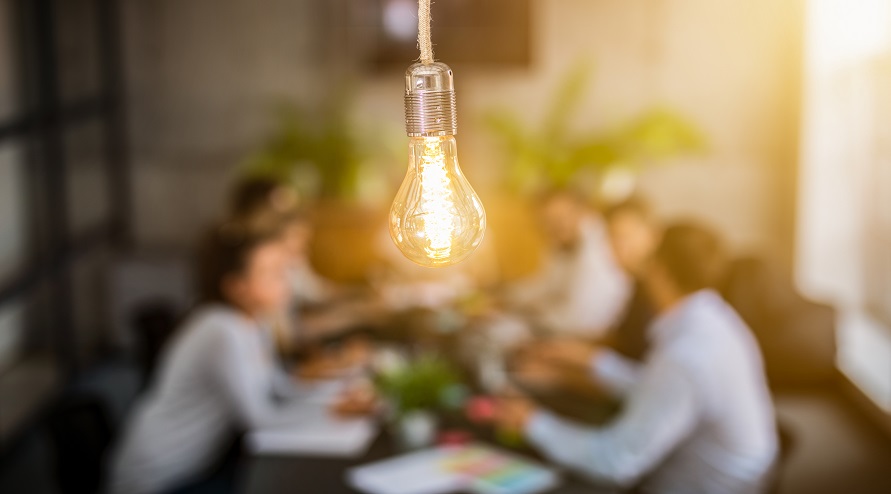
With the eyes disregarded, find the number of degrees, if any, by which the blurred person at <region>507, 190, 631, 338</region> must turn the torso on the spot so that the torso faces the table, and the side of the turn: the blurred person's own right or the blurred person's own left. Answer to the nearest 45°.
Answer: approximately 45° to the blurred person's own left

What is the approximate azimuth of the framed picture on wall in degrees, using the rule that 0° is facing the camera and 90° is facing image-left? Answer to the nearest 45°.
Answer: approximately 0°

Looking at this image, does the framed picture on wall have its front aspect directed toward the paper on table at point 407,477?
yes

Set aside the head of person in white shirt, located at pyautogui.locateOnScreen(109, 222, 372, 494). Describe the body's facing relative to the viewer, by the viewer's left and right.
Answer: facing to the right of the viewer

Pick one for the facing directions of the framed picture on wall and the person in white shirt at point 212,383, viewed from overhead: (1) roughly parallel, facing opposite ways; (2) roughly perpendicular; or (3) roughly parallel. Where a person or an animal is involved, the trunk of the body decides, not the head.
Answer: roughly perpendicular

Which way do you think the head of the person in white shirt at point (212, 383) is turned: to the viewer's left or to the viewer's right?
to the viewer's right

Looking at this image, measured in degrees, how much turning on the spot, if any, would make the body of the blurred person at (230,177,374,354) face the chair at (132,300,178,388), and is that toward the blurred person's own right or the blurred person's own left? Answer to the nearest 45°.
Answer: approximately 180°

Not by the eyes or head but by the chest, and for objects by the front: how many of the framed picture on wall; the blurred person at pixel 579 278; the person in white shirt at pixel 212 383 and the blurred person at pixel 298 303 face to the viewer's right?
2

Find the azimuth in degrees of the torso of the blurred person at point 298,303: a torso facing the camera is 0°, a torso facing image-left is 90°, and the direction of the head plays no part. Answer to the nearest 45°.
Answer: approximately 270°

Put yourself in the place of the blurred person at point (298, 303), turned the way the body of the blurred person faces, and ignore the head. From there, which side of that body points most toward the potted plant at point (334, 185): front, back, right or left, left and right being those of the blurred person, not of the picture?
left
